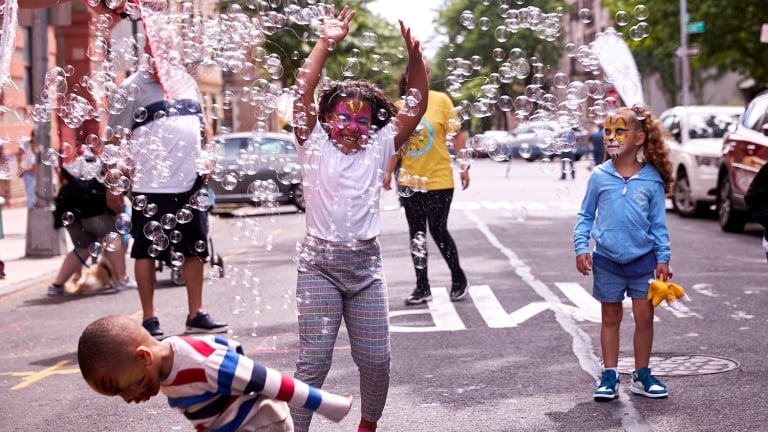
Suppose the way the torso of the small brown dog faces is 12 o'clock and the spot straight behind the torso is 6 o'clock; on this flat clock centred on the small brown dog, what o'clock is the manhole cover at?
The manhole cover is roughly at 8 o'clock from the small brown dog.

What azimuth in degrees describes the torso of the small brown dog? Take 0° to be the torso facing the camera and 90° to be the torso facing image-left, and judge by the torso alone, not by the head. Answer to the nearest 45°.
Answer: approximately 90°

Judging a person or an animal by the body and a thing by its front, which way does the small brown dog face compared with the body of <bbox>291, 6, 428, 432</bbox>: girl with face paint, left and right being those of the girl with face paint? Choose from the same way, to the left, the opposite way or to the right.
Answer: to the right

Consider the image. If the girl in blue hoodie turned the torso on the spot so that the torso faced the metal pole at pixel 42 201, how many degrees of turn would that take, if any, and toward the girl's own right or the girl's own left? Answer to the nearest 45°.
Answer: approximately 135° to the girl's own right

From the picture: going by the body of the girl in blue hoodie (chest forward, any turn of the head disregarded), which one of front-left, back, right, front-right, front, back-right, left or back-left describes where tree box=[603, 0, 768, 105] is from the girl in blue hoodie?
back

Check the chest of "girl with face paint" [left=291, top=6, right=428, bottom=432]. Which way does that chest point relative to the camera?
toward the camera

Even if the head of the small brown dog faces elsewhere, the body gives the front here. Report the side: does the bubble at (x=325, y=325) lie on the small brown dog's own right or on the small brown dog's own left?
on the small brown dog's own left

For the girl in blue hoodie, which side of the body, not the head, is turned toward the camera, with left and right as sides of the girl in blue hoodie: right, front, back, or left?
front

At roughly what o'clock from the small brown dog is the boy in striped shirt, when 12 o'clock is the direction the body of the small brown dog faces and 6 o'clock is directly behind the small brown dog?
The boy in striped shirt is roughly at 9 o'clock from the small brown dog.

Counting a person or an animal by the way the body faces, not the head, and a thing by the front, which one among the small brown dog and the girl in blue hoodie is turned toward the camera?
the girl in blue hoodie
